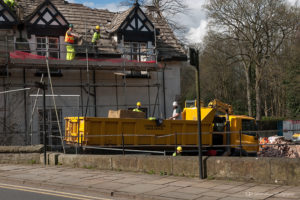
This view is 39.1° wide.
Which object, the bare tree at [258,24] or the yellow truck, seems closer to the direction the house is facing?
the yellow truck

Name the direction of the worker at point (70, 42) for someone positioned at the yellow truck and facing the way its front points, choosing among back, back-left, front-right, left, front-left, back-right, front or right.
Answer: back-left

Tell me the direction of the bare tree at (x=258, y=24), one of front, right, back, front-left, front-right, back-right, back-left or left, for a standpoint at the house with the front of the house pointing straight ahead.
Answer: back-left

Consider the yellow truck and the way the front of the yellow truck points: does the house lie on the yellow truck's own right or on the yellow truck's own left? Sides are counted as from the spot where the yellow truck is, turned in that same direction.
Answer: on the yellow truck's own left

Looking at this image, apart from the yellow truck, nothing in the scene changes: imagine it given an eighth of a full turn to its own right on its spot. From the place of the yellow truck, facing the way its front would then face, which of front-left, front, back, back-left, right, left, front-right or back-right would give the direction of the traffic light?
front-right

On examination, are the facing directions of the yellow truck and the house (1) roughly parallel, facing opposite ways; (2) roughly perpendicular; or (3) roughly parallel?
roughly perpendicular

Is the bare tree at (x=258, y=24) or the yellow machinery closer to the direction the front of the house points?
the yellow machinery

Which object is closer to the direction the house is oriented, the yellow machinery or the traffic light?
the traffic light

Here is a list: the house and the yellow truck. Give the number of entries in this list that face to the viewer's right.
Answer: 1

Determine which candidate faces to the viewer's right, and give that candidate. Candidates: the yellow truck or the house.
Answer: the yellow truck

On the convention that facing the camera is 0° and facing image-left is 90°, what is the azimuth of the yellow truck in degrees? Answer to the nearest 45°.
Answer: approximately 270°
